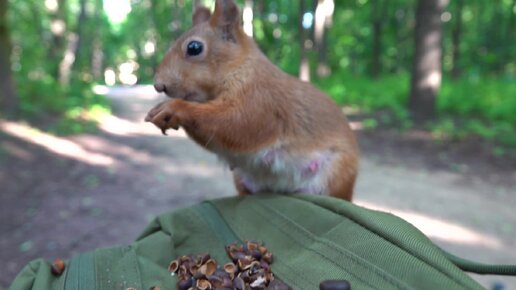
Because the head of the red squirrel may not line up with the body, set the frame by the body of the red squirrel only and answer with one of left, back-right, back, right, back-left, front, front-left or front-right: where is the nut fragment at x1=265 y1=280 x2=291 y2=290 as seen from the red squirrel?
left

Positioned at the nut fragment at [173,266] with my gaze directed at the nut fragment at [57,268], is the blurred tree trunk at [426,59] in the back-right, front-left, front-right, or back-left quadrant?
back-right

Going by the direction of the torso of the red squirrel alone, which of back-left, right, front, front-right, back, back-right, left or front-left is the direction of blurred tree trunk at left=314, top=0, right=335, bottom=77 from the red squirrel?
right

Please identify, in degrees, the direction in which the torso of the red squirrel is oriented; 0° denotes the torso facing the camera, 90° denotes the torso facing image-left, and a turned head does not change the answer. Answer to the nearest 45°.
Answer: approximately 90°

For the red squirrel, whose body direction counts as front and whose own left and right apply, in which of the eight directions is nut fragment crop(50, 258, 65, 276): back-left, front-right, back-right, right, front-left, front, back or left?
front-left

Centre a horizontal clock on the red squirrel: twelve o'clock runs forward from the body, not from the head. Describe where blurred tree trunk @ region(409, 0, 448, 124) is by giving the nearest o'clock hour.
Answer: The blurred tree trunk is roughly at 4 o'clock from the red squirrel.

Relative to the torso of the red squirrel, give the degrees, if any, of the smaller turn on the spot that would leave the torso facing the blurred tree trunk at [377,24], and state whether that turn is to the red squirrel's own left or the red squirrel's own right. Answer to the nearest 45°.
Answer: approximately 90° to the red squirrel's own right

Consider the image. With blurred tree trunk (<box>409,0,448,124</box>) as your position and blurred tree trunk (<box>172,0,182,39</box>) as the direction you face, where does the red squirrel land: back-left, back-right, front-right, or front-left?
back-left

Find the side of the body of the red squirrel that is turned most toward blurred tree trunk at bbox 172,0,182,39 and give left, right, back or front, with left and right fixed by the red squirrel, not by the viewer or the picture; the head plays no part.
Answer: right

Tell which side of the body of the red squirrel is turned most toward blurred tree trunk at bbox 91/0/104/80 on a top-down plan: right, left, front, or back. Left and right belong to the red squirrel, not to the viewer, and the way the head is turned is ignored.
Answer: right
